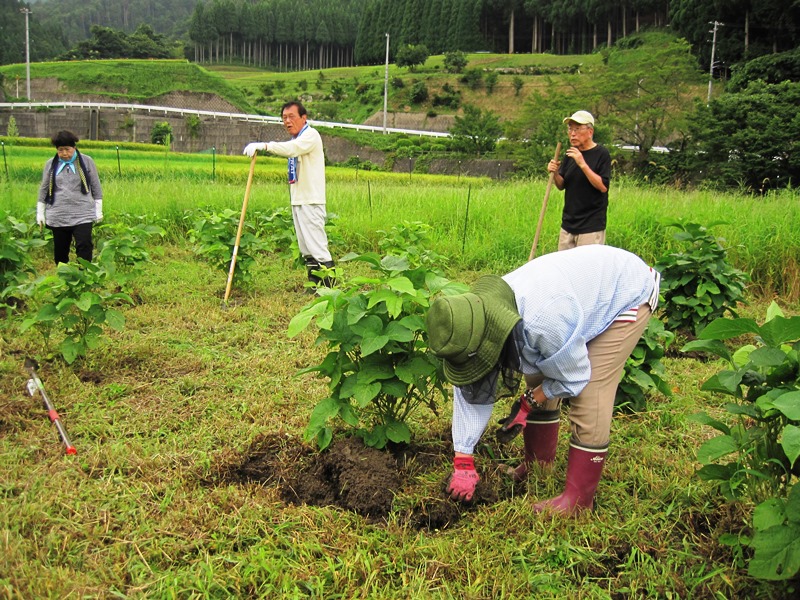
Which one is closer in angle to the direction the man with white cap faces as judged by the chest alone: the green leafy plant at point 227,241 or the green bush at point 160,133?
the green leafy plant

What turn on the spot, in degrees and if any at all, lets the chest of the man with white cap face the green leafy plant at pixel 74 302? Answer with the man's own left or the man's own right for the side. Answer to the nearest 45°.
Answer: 0° — they already face it

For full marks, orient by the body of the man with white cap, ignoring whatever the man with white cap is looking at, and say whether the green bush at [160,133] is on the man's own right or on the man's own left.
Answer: on the man's own right

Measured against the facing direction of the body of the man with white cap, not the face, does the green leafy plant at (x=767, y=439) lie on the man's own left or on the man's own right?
on the man's own left

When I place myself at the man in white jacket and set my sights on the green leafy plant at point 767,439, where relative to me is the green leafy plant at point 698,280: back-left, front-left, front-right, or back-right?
front-left

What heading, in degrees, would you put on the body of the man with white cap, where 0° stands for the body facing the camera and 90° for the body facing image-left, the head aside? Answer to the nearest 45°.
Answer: approximately 45°

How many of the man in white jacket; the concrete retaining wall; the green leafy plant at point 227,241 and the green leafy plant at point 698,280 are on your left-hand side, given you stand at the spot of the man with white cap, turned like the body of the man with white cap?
1

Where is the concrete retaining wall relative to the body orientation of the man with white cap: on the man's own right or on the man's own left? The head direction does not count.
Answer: on the man's own right

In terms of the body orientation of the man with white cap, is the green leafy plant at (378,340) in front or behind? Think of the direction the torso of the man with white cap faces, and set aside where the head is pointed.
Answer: in front

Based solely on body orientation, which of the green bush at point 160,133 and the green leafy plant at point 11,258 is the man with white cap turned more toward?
the green leafy plant

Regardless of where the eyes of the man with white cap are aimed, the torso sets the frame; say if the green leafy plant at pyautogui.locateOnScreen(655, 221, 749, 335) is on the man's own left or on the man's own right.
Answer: on the man's own left
